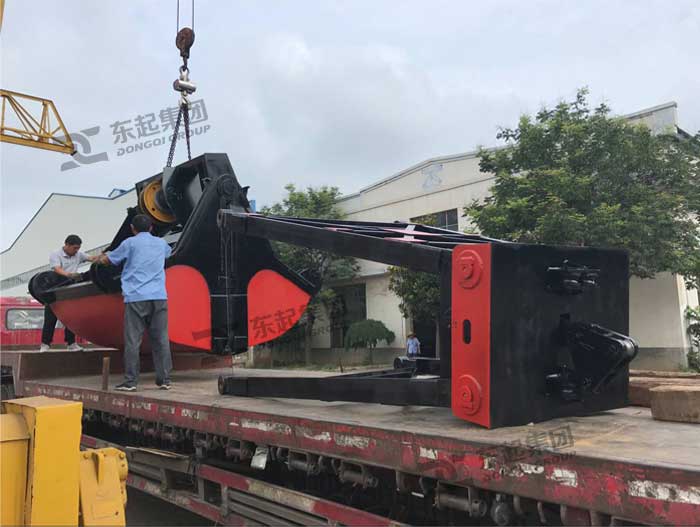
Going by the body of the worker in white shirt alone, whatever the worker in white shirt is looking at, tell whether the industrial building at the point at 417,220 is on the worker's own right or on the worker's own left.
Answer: on the worker's own left

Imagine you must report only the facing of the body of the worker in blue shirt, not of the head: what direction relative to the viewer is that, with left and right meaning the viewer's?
facing away from the viewer and to the left of the viewer

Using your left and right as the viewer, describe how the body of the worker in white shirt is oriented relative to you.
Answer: facing the viewer and to the right of the viewer

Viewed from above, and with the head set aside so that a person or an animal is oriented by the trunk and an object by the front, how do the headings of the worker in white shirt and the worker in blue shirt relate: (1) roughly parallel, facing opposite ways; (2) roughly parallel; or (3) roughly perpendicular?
roughly parallel, facing opposite ways

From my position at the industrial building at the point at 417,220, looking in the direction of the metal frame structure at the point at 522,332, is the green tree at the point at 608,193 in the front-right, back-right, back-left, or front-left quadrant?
front-left

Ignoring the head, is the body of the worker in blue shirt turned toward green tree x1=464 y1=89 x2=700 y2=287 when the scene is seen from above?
no

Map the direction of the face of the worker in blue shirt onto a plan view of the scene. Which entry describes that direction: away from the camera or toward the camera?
away from the camera

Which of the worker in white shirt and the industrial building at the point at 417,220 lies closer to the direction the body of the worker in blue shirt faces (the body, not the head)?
the worker in white shirt
